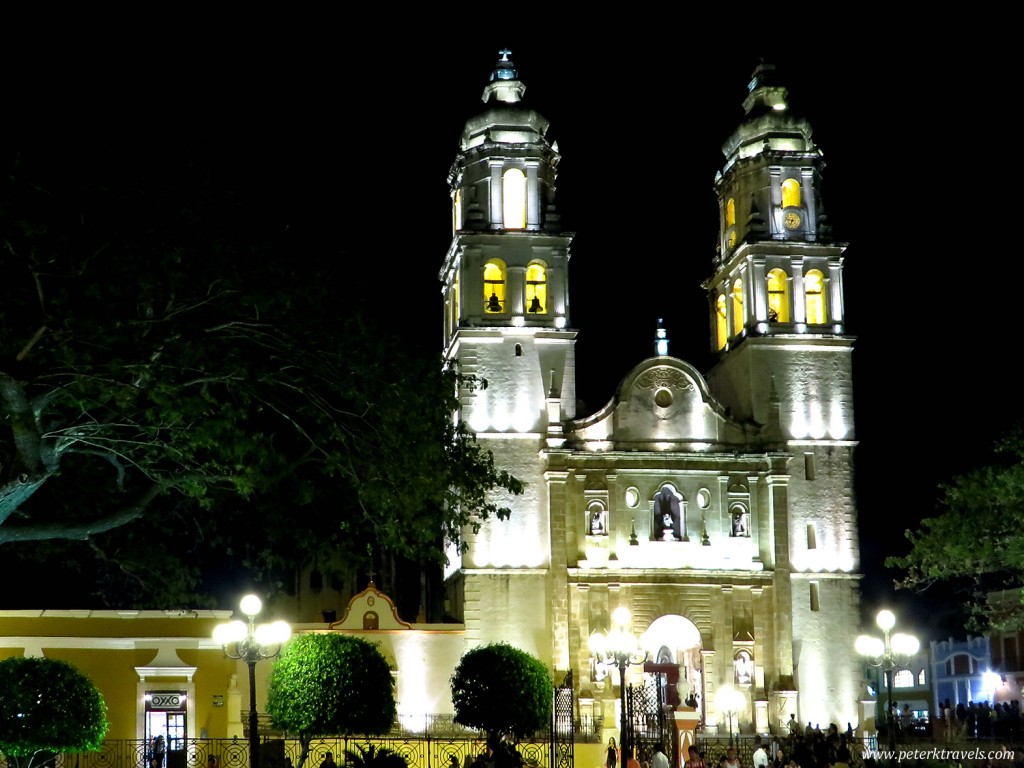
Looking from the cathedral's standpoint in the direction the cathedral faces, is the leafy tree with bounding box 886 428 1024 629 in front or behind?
in front

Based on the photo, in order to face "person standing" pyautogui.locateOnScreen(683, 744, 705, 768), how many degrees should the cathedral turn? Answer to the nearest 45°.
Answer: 0° — it already faces them

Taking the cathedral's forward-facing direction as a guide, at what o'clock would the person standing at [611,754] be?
The person standing is roughly at 12 o'clock from the cathedral.

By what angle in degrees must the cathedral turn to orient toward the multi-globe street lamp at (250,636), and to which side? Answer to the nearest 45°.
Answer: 0° — it already faces it

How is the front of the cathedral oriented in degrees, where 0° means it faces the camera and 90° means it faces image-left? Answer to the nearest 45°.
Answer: approximately 0°

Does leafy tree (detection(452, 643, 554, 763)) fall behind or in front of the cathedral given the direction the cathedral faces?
in front

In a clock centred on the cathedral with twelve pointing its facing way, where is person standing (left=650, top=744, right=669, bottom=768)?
The person standing is roughly at 12 o'clock from the cathedral.
